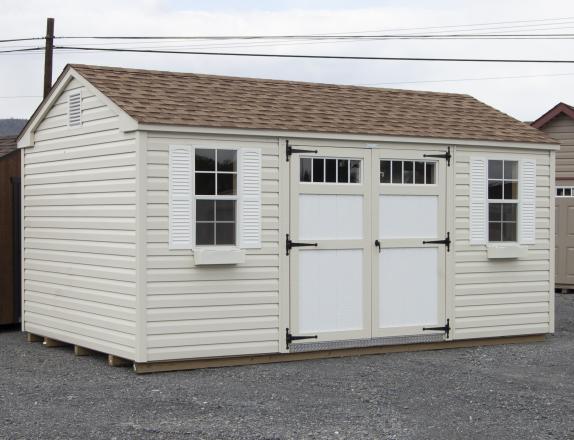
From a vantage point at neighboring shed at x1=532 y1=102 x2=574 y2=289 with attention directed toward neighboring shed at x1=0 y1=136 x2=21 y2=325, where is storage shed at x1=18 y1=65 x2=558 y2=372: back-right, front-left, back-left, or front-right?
front-left

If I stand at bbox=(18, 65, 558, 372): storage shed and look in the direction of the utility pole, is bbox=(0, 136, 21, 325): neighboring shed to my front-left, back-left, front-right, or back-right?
front-left

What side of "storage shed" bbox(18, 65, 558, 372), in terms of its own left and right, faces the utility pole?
back

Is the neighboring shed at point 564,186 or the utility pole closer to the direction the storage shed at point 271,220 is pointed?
the neighboring shed

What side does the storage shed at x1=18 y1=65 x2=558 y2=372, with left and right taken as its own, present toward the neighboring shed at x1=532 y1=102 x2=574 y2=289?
left

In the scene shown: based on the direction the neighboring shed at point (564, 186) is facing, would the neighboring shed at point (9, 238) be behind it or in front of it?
in front

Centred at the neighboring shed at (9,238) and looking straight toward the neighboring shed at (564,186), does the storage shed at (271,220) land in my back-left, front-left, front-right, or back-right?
front-right

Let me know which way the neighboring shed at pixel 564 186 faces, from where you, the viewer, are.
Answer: facing the viewer

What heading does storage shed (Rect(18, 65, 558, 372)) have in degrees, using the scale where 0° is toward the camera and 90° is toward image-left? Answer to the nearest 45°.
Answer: approximately 315°

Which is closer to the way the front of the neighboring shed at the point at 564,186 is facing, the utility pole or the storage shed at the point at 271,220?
the storage shed

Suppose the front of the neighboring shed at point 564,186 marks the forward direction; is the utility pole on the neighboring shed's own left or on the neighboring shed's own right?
on the neighboring shed's own right

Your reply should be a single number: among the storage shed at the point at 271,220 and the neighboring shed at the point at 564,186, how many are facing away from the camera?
0
